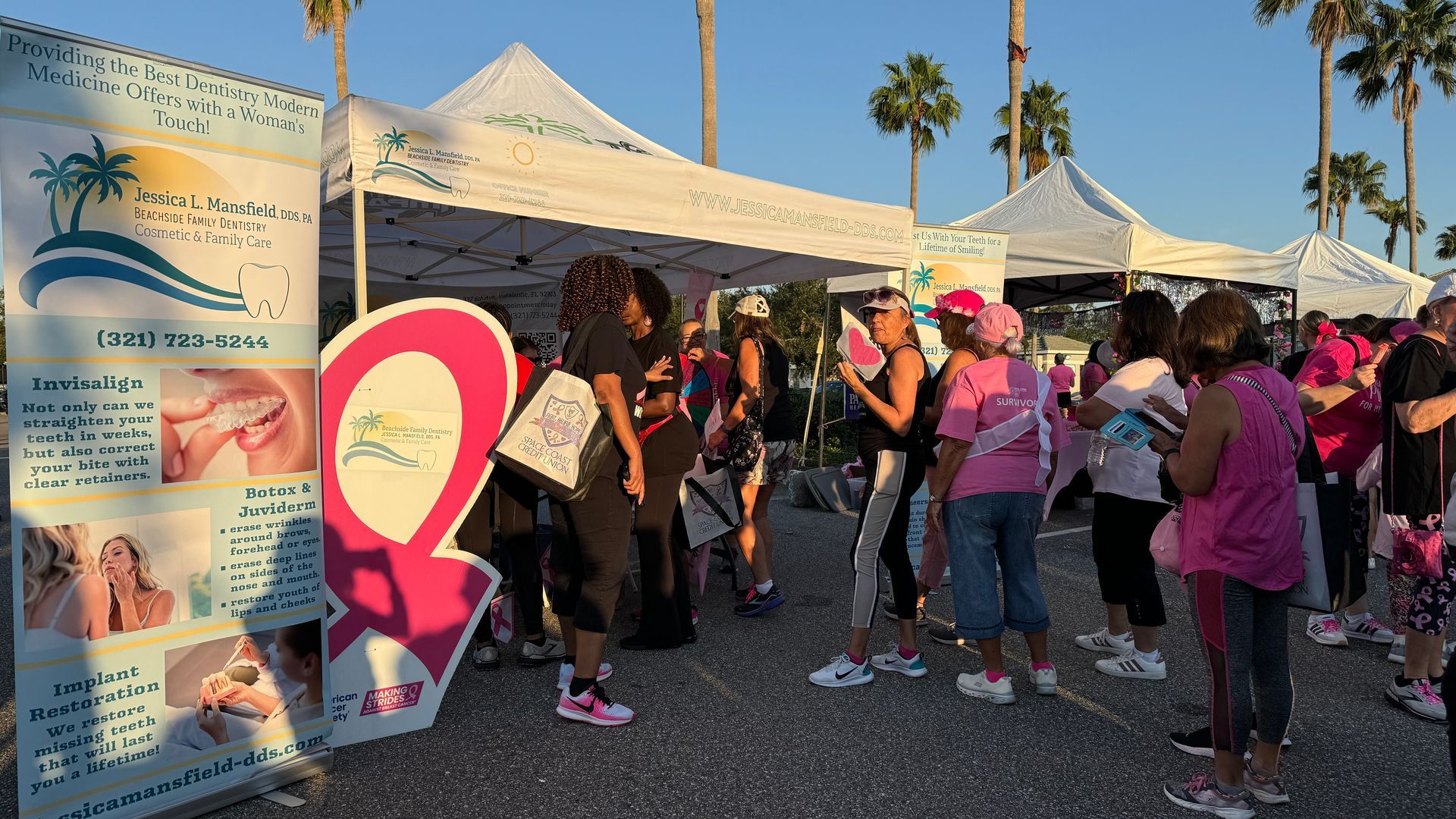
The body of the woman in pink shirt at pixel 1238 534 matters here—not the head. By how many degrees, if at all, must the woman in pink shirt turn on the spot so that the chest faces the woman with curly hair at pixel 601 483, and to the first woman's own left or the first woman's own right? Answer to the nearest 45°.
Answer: approximately 45° to the first woman's own left

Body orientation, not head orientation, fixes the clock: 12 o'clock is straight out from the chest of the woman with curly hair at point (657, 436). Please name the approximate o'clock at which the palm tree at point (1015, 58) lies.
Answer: The palm tree is roughly at 4 o'clock from the woman with curly hair.

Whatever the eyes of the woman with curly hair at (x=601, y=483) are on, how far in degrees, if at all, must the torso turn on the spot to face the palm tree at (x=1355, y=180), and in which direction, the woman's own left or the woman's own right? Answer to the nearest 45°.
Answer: approximately 45° to the woman's own left

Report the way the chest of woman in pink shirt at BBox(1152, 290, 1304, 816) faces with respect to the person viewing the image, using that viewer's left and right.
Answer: facing away from the viewer and to the left of the viewer

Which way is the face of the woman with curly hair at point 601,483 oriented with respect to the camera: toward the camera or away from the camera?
away from the camera

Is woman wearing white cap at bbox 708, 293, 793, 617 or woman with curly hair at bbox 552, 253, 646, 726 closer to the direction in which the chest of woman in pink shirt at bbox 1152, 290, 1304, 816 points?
the woman wearing white cap

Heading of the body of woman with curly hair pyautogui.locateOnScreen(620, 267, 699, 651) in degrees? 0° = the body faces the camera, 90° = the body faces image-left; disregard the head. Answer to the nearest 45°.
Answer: approximately 90°

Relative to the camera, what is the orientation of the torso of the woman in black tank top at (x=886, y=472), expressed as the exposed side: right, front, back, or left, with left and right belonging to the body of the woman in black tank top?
left

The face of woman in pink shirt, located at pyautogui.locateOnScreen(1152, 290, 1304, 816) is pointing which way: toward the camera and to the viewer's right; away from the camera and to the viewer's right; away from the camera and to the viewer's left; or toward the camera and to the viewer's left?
away from the camera and to the viewer's left

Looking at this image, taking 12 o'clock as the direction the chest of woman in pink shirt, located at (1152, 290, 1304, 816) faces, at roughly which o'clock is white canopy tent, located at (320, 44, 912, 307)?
The white canopy tent is roughly at 11 o'clock from the woman in pink shirt.

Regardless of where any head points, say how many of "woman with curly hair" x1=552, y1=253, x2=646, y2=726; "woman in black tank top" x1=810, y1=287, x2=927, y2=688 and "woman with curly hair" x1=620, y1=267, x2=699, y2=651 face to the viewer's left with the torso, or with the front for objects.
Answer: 2

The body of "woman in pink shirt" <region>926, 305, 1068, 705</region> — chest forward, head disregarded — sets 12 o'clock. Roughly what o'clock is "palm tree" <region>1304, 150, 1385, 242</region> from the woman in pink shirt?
The palm tree is roughly at 2 o'clock from the woman in pink shirt.

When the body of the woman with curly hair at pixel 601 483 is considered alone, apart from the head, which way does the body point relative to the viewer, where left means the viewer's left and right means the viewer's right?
facing to the right of the viewer

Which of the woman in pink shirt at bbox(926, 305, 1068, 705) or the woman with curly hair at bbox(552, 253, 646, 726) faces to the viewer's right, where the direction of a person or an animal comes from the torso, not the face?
the woman with curly hair
